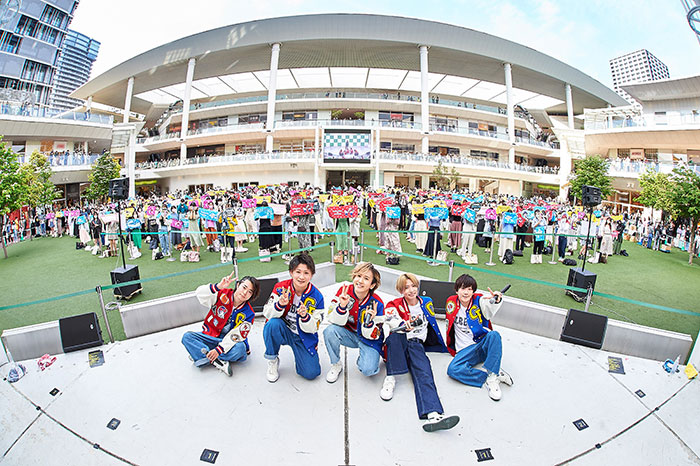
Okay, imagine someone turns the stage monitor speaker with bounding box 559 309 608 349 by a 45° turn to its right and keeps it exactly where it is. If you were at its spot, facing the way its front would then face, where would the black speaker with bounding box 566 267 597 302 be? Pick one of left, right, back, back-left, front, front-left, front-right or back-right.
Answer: right

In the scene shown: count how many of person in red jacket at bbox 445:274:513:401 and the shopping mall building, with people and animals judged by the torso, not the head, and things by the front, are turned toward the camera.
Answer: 2

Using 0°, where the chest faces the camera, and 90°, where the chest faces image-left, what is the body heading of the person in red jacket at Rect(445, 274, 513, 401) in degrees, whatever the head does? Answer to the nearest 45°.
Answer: approximately 0°

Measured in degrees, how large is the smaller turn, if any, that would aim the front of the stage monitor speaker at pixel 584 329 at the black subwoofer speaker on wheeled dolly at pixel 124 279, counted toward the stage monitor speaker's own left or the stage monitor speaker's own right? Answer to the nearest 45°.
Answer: approximately 45° to the stage monitor speaker's own right

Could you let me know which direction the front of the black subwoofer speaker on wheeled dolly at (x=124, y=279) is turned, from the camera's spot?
facing away from the viewer

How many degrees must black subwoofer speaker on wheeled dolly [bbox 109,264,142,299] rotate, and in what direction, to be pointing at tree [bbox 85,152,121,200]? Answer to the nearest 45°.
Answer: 0° — it already faces it

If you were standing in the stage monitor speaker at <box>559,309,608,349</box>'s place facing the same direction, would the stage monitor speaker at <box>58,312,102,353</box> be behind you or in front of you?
in front

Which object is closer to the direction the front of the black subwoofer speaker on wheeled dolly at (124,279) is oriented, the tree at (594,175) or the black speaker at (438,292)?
the tree

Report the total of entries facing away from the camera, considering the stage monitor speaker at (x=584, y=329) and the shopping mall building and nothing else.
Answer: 0
